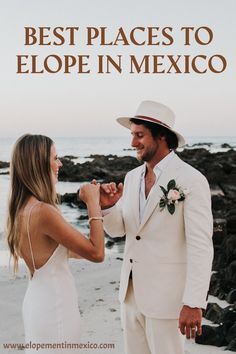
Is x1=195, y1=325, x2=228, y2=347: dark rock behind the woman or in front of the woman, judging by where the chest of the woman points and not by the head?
in front

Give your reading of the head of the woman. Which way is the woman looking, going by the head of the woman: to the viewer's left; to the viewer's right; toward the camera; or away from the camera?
to the viewer's right

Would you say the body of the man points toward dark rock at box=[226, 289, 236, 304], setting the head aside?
no

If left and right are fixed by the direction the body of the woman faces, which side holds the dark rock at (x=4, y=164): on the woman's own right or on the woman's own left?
on the woman's own left

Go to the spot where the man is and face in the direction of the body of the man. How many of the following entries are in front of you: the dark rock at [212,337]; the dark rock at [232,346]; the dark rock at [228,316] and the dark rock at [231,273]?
0

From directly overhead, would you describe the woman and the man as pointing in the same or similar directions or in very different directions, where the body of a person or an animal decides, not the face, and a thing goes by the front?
very different directions

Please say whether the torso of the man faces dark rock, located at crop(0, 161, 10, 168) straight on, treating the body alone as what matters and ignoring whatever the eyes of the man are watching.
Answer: no

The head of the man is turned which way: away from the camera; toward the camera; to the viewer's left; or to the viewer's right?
to the viewer's left

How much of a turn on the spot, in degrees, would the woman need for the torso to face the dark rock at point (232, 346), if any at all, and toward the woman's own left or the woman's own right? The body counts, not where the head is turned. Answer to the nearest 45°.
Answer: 0° — they already face it

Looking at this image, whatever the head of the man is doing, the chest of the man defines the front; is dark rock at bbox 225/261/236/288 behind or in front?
behind

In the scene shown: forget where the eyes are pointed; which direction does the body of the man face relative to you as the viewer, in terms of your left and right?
facing the viewer and to the left of the viewer

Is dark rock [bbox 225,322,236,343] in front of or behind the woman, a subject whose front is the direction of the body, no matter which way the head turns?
in front

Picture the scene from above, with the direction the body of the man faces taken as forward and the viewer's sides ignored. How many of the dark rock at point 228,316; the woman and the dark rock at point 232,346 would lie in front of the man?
1

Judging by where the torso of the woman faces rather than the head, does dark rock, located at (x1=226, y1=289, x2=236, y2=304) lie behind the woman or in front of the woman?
in front

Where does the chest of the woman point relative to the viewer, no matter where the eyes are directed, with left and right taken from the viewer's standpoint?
facing away from the viewer and to the right of the viewer

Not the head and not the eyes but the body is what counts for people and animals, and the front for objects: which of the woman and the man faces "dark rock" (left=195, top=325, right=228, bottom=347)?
the woman

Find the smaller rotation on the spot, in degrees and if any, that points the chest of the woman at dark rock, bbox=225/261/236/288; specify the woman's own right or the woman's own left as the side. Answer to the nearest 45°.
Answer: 0° — they already face it
